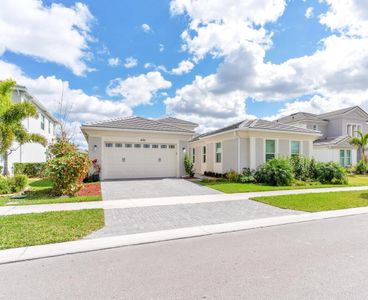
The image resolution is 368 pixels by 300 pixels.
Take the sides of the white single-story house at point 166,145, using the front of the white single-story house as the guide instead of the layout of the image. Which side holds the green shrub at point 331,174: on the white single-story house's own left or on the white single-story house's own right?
on the white single-story house's own left

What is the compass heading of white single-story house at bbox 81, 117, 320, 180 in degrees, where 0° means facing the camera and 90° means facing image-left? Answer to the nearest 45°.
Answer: approximately 0°

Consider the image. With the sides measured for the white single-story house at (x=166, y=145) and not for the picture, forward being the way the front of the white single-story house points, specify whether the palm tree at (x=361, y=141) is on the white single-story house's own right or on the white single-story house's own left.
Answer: on the white single-story house's own left

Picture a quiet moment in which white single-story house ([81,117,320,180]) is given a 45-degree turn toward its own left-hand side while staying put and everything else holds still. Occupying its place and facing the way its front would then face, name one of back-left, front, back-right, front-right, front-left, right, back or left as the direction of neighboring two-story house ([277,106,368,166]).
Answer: left

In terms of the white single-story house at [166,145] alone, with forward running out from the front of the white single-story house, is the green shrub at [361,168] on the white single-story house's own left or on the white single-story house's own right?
on the white single-story house's own left

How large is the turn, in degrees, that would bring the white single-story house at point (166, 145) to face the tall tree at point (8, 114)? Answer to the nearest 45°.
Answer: approximately 45° to its right

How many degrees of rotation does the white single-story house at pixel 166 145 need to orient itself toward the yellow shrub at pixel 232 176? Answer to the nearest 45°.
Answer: approximately 90° to its left
